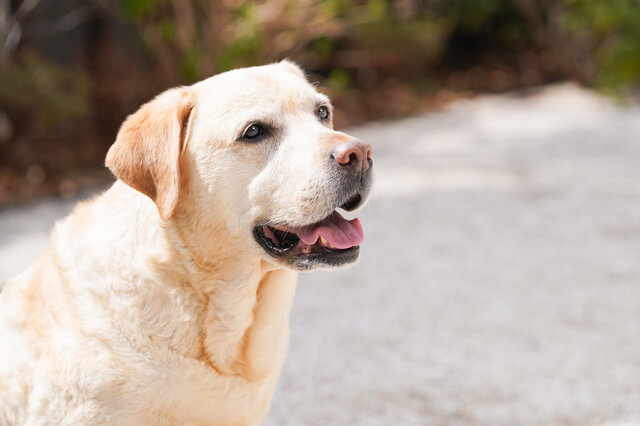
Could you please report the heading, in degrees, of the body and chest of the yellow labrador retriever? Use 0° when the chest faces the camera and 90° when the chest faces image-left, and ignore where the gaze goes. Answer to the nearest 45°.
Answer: approximately 315°
